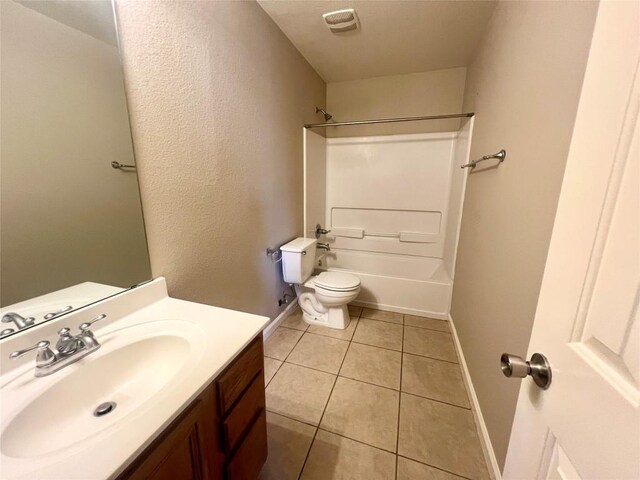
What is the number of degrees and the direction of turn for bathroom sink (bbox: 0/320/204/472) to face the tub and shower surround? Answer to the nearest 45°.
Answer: approximately 45° to its left

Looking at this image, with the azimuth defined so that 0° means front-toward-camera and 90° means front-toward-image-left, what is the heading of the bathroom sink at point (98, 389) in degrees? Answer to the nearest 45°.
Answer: approximately 315°

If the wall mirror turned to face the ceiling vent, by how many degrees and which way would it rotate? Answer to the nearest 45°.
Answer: approximately 45° to its left

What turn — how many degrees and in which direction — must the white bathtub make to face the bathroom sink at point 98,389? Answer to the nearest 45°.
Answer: approximately 45° to its right

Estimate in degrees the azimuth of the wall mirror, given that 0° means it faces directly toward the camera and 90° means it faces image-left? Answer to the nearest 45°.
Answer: approximately 315°

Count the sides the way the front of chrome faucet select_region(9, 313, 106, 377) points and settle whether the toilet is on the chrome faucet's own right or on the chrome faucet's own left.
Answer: on the chrome faucet's own left

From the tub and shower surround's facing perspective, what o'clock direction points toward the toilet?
The toilet is roughly at 1 o'clock from the tub and shower surround.

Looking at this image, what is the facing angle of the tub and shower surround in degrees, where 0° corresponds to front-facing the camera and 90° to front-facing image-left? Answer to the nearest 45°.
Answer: approximately 0°

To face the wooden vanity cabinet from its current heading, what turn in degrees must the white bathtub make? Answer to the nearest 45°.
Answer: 0° — it already faces it

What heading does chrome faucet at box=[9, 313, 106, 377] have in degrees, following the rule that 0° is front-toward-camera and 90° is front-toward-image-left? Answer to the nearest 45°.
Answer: approximately 315°

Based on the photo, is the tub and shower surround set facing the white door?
yes
